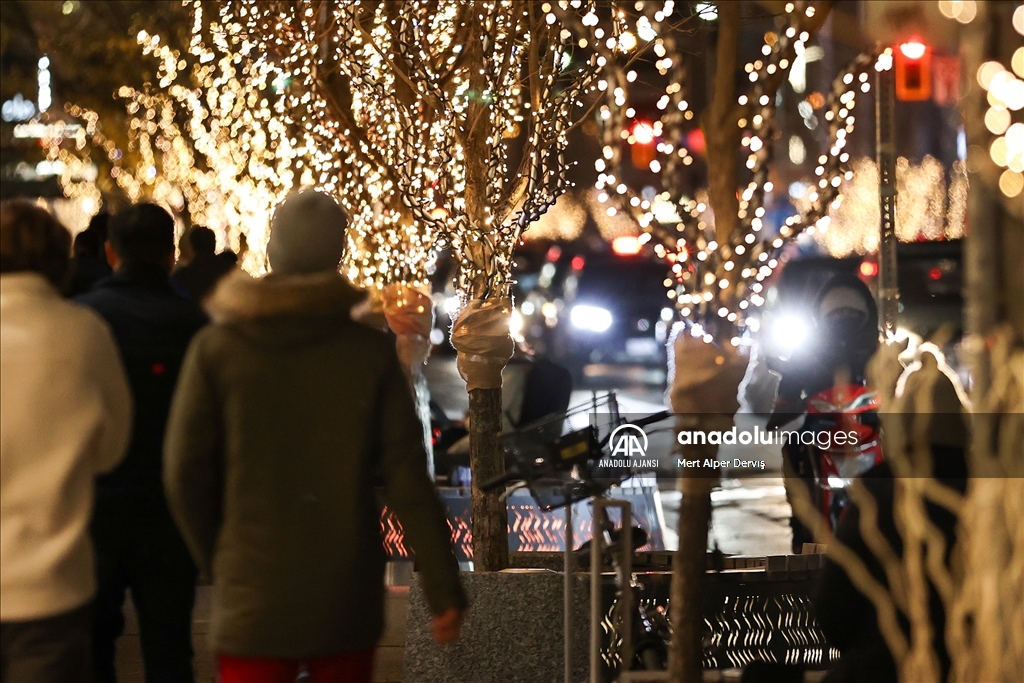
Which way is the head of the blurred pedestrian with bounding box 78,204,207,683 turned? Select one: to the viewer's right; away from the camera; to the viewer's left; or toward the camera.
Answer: away from the camera

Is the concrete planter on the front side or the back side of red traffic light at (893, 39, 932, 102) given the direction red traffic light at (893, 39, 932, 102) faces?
on the front side

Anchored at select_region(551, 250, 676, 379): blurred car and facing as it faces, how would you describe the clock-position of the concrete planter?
The concrete planter is roughly at 12 o'clock from the blurred car.

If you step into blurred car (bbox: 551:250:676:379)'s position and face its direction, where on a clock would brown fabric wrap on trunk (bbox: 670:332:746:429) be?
The brown fabric wrap on trunk is roughly at 12 o'clock from the blurred car.

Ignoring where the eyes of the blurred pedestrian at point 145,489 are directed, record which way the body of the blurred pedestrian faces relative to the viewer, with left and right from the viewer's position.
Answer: facing away from the viewer

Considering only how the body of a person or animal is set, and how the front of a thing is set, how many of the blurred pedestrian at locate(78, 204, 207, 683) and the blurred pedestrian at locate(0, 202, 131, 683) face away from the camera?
2

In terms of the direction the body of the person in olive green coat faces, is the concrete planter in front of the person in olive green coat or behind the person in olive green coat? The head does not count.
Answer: in front

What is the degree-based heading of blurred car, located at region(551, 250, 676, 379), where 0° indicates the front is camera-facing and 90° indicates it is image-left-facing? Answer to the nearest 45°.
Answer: approximately 0°

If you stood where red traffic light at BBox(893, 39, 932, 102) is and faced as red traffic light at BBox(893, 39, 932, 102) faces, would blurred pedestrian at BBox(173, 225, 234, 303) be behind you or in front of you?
in front

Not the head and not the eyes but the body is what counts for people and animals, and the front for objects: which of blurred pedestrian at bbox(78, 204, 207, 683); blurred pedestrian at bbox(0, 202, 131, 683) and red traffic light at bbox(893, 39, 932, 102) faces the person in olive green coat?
the red traffic light

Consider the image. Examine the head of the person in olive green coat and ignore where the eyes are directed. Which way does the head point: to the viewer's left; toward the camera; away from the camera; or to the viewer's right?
away from the camera

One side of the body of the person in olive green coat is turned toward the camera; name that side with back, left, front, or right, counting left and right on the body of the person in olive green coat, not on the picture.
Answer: back

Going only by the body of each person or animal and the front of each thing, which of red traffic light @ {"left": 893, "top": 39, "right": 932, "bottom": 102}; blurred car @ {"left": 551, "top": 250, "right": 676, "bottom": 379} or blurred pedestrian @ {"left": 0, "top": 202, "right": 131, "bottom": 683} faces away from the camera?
the blurred pedestrian

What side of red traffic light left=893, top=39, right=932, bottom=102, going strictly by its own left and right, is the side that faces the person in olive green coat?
front

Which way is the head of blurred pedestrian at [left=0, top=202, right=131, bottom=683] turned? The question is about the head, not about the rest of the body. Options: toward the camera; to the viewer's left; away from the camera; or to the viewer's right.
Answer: away from the camera

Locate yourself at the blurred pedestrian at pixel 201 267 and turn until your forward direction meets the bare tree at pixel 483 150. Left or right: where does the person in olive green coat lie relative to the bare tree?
right
